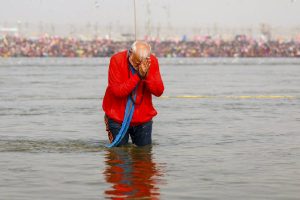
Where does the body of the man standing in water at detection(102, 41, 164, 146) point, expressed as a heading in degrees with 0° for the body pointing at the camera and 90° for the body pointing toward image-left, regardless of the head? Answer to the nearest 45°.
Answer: approximately 315°

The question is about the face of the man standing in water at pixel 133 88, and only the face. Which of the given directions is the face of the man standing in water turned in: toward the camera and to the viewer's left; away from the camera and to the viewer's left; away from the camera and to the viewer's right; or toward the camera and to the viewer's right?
toward the camera and to the viewer's right
